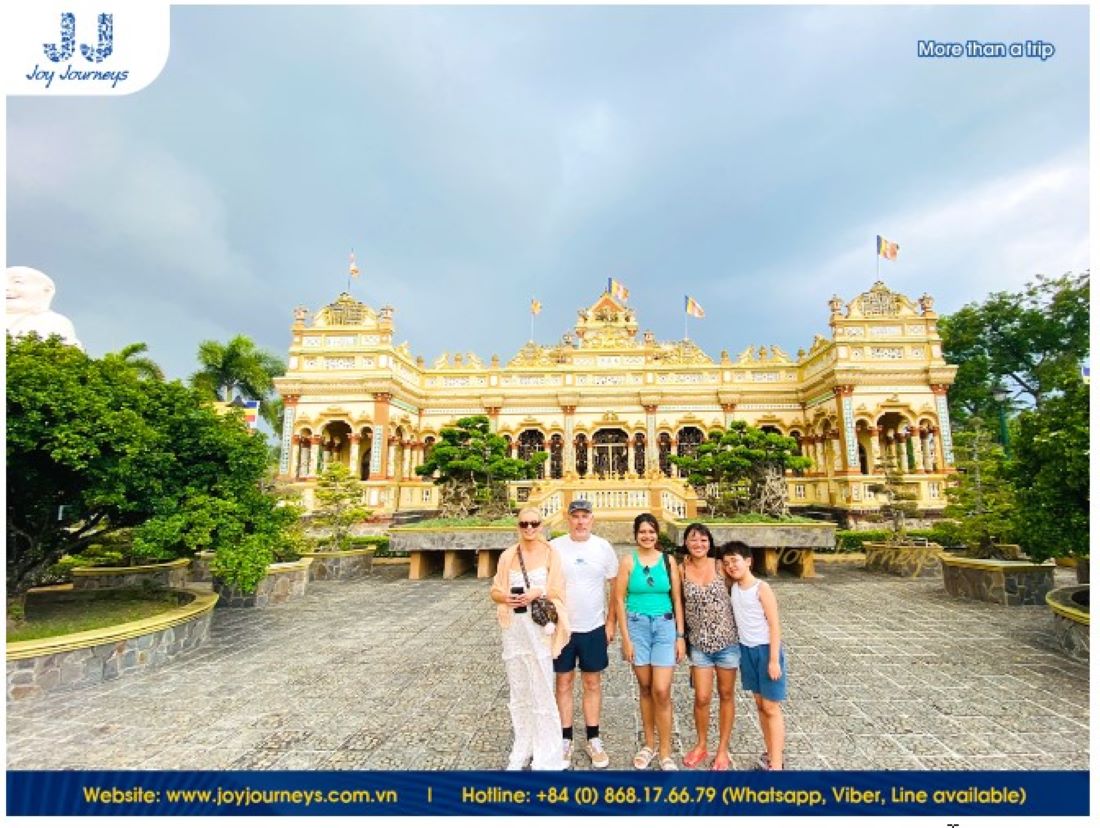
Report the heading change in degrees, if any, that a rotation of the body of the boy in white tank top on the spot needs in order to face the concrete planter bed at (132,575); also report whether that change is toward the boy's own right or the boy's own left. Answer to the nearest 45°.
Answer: approximately 45° to the boy's own right

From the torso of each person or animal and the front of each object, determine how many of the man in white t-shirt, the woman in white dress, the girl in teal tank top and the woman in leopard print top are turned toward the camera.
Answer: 4

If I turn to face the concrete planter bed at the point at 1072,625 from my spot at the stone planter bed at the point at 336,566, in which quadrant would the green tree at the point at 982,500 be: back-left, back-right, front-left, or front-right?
front-left

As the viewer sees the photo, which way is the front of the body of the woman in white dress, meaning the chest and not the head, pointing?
toward the camera

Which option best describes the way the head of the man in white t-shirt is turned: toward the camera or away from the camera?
toward the camera

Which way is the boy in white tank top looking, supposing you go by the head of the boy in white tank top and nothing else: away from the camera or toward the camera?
toward the camera

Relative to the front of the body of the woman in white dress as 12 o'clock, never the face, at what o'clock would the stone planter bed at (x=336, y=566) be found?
The stone planter bed is roughly at 5 o'clock from the woman in white dress.

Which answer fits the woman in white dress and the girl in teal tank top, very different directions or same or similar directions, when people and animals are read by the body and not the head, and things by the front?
same or similar directions

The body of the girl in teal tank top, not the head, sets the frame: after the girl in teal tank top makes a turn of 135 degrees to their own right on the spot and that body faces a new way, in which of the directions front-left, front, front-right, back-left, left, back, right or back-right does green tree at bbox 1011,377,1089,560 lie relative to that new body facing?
right

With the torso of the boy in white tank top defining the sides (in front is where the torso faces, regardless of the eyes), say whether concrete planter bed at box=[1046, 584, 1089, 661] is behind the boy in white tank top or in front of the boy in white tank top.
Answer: behind

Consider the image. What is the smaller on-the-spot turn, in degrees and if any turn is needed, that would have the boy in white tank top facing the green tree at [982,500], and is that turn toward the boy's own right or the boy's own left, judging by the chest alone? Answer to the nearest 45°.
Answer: approximately 180°

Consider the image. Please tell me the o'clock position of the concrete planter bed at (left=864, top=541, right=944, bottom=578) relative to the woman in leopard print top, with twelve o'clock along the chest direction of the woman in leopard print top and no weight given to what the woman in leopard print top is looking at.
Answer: The concrete planter bed is roughly at 7 o'clock from the woman in leopard print top.

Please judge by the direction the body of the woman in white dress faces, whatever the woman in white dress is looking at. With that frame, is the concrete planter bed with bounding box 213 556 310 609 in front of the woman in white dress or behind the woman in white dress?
behind

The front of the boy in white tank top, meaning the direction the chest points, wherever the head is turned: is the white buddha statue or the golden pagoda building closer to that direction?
the white buddha statue

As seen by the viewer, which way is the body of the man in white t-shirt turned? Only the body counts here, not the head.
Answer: toward the camera
